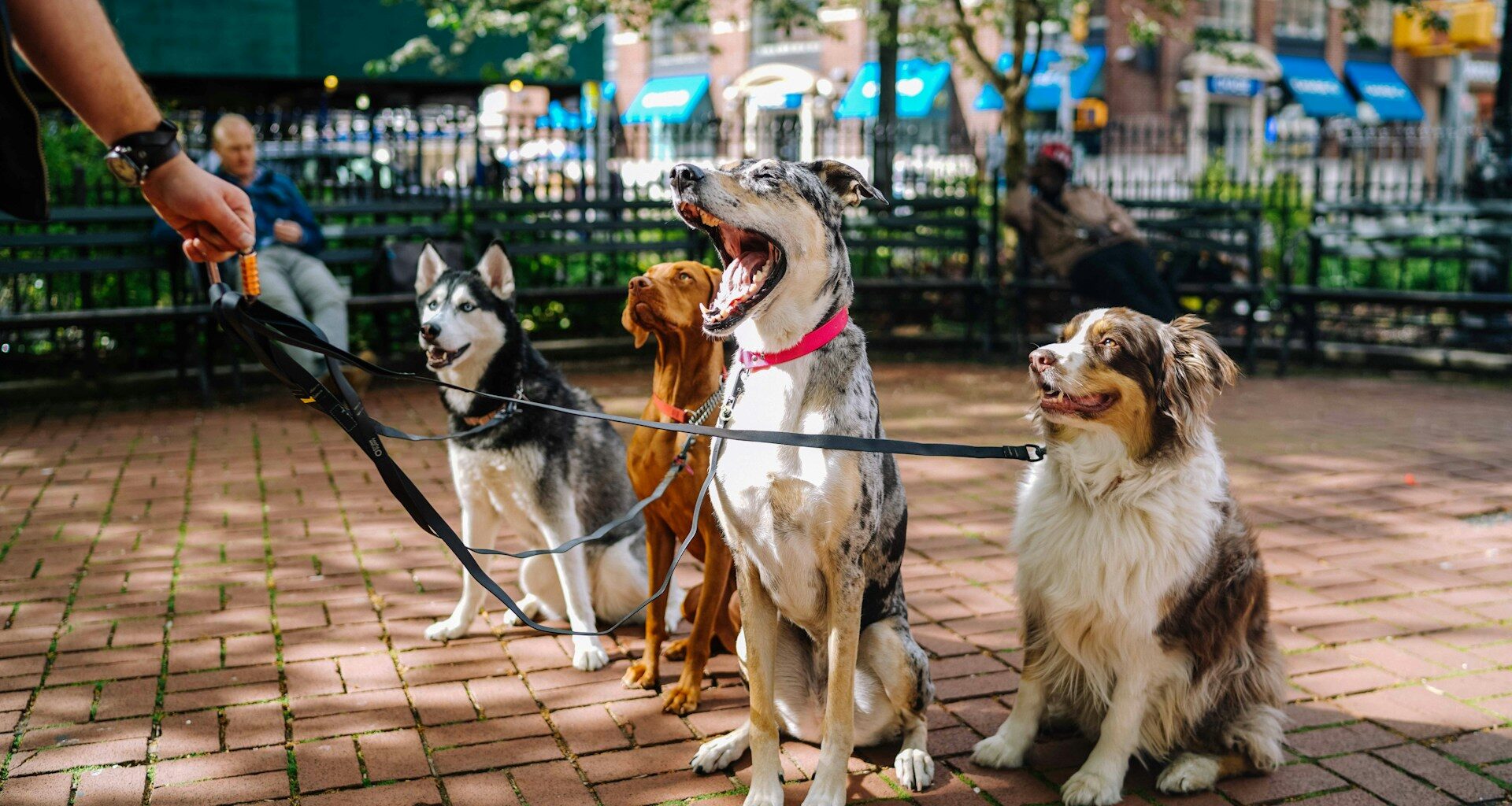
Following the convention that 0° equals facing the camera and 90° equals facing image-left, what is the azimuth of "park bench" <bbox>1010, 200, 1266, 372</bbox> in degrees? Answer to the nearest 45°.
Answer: approximately 0°

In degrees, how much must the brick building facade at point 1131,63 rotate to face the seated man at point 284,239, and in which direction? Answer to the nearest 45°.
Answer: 0° — it already faces them

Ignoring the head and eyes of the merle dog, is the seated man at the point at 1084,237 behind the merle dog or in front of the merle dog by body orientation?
behind

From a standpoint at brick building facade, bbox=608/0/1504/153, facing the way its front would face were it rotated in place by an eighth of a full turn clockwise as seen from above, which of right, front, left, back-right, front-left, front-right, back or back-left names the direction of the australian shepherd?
front-left

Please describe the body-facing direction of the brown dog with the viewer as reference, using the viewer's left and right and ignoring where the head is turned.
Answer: facing the viewer and to the left of the viewer

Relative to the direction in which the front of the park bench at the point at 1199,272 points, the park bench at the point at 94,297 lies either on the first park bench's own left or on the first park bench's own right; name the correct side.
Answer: on the first park bench's own right

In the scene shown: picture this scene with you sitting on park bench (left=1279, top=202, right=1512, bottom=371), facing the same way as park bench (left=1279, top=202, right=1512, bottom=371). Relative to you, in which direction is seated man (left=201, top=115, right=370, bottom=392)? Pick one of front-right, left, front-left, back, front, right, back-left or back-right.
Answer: front-right

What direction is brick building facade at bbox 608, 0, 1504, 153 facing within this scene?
toward the camera

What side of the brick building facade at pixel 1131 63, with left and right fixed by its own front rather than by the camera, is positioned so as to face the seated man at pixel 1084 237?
front

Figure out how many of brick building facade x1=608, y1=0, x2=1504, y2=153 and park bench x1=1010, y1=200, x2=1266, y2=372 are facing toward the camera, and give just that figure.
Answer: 2

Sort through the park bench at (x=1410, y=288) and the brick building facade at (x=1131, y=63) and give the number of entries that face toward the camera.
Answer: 2

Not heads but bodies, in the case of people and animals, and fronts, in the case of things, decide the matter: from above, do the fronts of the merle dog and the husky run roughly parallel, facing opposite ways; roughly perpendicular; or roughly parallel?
roughly parallel

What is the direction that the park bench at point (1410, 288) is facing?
toward the camera

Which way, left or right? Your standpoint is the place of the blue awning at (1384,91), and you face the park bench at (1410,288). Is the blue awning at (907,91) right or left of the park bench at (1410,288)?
right

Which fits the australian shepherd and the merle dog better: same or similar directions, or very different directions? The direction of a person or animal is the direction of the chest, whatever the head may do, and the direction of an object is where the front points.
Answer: same or similar directions

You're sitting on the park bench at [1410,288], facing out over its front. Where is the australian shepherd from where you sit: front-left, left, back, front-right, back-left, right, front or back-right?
front

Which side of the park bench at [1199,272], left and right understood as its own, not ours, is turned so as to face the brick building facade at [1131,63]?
back
